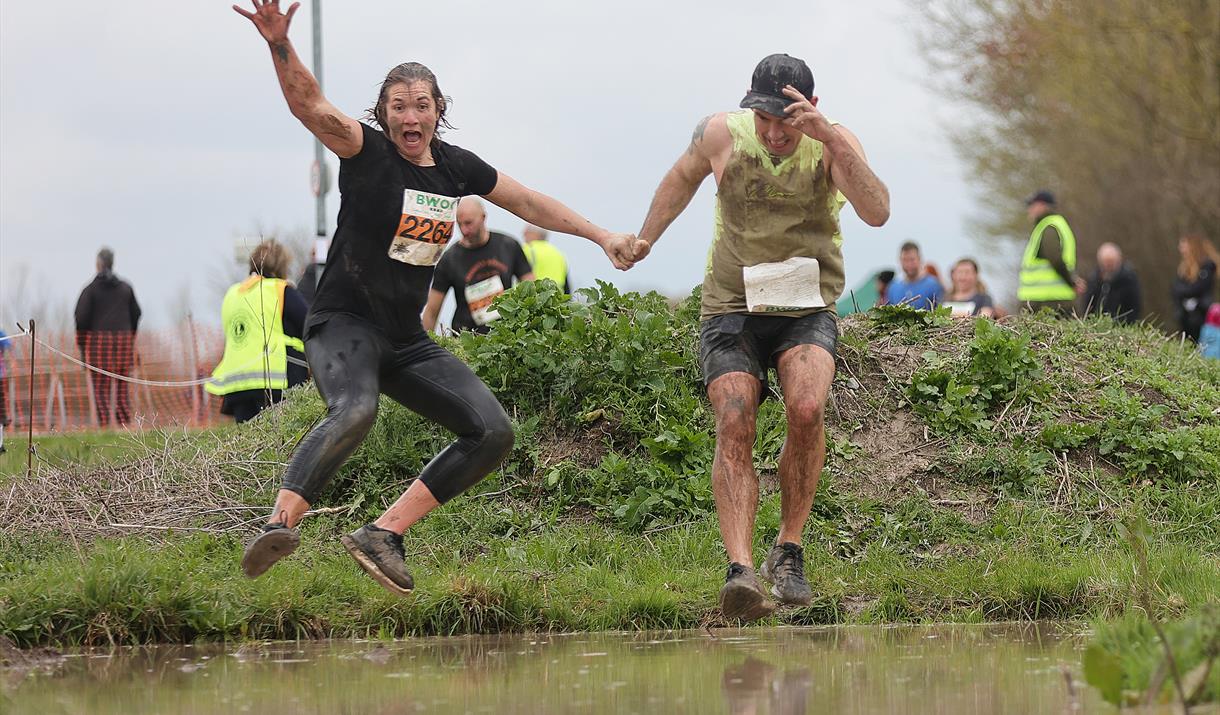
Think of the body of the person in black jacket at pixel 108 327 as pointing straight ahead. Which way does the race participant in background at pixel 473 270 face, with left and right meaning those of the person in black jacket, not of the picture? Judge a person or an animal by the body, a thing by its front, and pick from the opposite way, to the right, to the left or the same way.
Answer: the opposite way

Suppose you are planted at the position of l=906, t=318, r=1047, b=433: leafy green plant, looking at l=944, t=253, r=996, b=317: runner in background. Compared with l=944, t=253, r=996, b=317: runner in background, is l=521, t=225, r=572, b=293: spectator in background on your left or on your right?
left

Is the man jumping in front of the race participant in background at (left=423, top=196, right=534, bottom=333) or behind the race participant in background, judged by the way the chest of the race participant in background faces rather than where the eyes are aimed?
in front

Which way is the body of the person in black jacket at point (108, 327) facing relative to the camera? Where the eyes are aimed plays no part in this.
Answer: away from the camera

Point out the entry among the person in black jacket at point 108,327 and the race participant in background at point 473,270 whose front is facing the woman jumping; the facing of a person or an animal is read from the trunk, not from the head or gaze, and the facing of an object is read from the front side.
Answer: the race participant in background

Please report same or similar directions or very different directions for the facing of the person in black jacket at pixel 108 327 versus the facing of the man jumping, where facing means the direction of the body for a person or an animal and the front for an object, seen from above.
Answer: very different directions

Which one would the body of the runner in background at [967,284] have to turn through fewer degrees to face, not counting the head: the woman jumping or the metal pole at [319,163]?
the woman jumping

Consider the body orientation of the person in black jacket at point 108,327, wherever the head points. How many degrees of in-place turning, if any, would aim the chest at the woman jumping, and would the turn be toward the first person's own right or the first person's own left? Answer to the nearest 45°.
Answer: approximately 180°

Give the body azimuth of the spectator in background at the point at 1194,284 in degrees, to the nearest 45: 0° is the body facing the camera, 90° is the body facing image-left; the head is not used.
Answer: approximately 45°

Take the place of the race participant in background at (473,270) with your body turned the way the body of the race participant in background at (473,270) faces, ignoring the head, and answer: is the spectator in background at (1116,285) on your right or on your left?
on your left

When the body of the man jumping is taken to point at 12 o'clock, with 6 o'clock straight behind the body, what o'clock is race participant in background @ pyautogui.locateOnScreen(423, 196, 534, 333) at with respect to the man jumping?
The race participant in background is roughly at 5 o'clock from the man jumping.

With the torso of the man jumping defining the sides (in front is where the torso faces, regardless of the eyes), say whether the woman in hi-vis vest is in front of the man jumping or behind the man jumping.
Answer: behind

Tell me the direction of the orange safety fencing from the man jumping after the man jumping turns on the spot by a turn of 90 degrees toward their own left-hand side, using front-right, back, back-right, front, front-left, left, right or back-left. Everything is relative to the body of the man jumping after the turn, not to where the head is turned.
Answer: back-left
